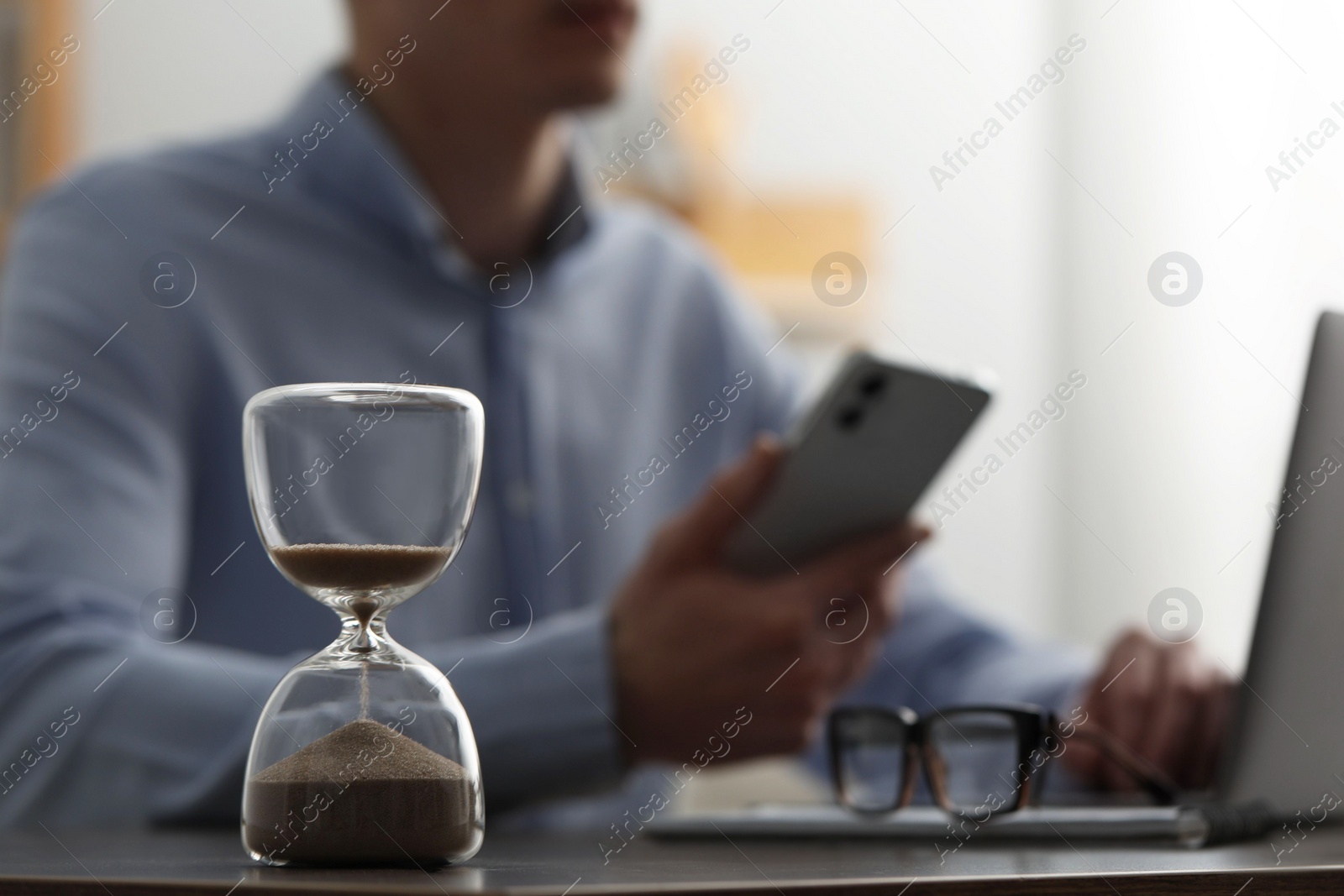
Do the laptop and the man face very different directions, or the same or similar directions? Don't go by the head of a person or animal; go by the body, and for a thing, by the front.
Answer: very different directions

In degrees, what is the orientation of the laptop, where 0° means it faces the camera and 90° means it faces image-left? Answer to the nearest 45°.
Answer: approximately 135°

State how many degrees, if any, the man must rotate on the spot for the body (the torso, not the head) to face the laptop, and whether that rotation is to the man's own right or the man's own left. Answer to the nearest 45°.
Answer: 0° — they already face it

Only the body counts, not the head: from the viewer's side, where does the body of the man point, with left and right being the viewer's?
facing the viewer and to the right of the viewer

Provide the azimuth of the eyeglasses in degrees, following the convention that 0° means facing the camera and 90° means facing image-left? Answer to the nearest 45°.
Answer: approximately 45°

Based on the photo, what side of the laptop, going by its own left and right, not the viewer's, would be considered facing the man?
front
